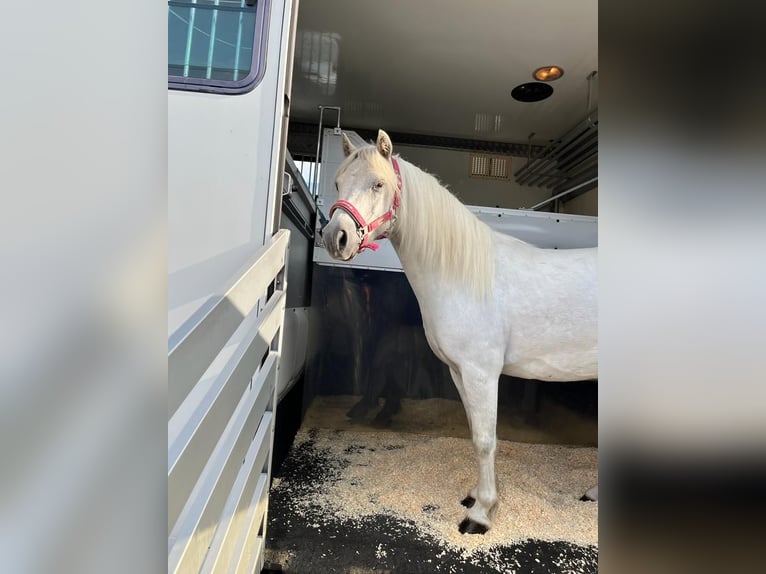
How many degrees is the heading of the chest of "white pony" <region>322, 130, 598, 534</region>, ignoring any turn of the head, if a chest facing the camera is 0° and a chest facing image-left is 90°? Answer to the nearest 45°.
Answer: approximately 90°
